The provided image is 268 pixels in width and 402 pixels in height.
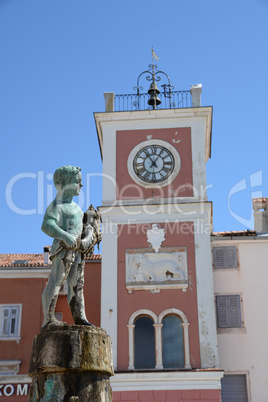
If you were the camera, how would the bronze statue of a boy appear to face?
facing the viewer and to the right of the viewer

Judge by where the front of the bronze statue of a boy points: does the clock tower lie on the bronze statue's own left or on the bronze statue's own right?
on the bronze statue's own left
